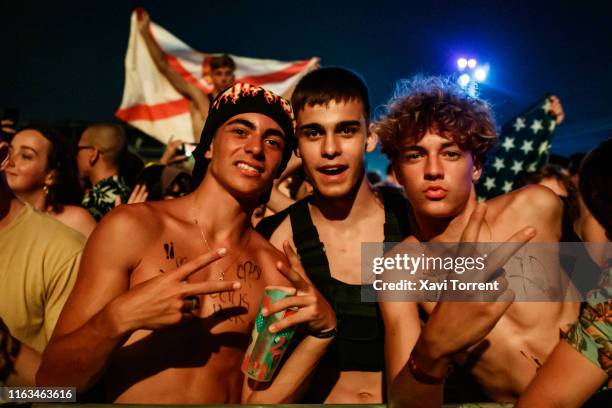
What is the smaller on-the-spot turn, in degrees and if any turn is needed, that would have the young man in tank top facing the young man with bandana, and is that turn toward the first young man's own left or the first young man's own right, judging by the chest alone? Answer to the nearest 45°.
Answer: approximately 45° to the first young man's own right

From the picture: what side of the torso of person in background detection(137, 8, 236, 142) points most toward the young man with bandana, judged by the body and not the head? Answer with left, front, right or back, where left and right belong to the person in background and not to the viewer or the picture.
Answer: front

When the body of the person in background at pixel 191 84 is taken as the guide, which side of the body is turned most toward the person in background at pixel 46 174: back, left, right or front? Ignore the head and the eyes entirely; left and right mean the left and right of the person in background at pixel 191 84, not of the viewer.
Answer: front

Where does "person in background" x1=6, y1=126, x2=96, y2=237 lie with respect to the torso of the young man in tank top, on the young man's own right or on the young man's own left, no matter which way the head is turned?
on the young man's own right

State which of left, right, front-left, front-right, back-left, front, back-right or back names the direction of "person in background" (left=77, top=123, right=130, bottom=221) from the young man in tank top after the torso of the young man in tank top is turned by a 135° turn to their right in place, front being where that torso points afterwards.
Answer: front

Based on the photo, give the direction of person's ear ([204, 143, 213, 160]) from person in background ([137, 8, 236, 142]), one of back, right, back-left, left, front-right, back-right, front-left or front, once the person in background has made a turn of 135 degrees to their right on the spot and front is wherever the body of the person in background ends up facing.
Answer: back-left

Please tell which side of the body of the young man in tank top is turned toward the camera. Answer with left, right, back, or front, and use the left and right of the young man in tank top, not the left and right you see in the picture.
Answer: front

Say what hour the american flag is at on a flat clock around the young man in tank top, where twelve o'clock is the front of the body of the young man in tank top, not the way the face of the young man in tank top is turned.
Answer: The american flag is roughly at 7 o'clock from the young man in tank top.

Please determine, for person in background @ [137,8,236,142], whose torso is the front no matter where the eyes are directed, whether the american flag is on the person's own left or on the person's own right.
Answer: on the person's own left
